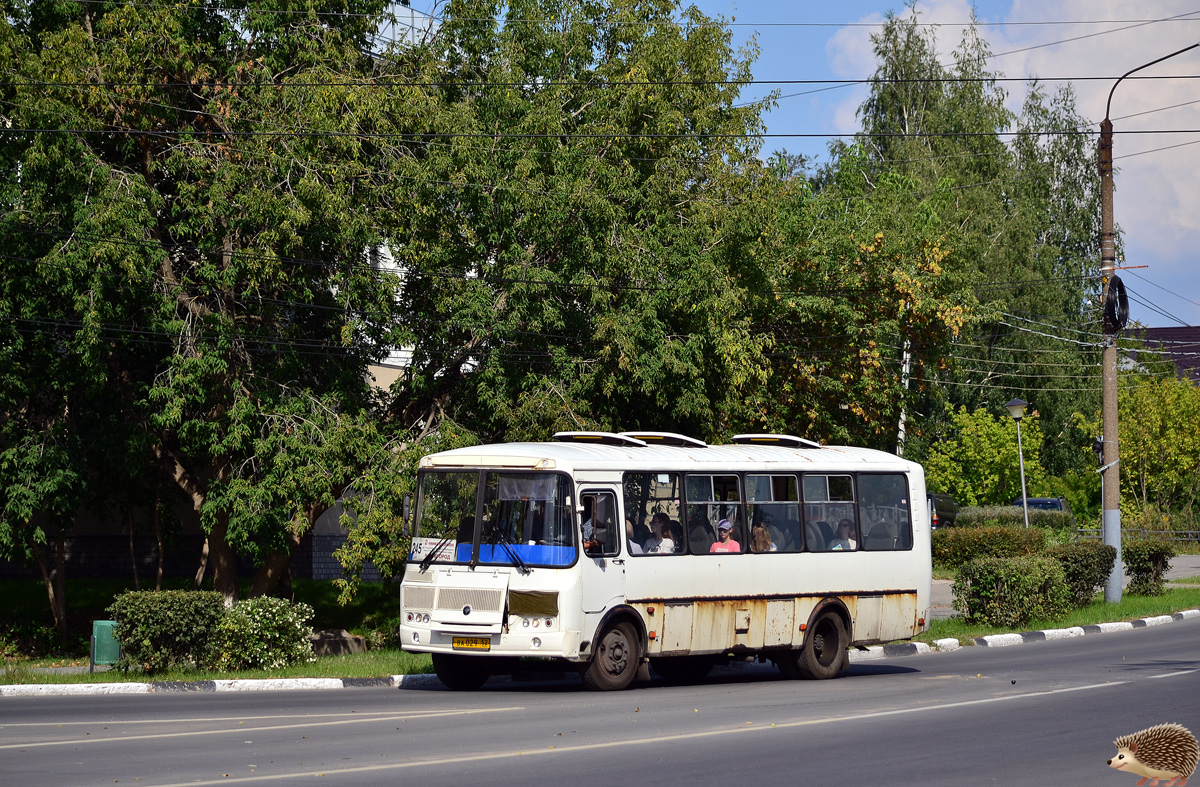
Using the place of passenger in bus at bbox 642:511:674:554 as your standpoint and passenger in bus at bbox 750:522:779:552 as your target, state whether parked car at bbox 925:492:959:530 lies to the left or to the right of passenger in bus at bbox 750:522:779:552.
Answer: left

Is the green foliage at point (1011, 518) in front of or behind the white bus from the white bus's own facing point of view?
behind

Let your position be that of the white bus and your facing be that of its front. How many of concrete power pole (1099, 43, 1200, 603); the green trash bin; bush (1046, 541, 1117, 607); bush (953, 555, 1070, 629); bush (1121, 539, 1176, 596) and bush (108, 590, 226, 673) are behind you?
4

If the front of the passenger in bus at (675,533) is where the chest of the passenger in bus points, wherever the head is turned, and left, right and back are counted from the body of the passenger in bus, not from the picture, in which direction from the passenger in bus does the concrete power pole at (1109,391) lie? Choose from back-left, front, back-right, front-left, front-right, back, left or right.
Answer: back-right

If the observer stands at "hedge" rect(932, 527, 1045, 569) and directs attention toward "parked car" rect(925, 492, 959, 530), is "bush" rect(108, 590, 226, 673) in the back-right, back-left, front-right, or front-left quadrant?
back-left

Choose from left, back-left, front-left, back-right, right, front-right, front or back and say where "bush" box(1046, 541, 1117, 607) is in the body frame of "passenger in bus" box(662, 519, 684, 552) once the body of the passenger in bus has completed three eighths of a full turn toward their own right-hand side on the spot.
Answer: front

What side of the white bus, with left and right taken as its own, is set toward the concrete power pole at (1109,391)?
back

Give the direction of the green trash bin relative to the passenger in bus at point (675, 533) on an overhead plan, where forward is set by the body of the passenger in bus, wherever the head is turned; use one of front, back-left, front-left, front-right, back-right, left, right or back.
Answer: front

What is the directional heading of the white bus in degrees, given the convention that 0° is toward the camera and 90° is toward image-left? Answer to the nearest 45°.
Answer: approximately 45°

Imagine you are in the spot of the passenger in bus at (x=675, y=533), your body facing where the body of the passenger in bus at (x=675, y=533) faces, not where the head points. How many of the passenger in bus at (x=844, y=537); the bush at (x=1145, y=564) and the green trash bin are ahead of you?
1

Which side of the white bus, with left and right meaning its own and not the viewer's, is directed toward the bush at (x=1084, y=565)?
back

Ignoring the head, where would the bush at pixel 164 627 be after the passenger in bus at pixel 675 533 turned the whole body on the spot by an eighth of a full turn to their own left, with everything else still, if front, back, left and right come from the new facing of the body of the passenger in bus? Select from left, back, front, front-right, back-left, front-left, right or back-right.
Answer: front-right

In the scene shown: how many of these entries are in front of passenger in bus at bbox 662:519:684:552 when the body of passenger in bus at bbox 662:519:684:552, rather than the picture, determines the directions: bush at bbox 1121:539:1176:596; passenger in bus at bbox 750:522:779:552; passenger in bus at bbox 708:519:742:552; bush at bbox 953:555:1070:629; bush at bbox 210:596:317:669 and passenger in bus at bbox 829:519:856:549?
1

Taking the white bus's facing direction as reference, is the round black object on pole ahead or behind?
behind

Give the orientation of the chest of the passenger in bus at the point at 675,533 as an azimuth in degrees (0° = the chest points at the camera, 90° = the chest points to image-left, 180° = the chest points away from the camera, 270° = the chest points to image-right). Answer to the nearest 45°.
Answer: approximately 90°

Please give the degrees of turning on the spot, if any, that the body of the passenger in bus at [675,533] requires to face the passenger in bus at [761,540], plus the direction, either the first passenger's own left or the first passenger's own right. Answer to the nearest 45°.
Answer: approximately 135° to the first passenger's own right
